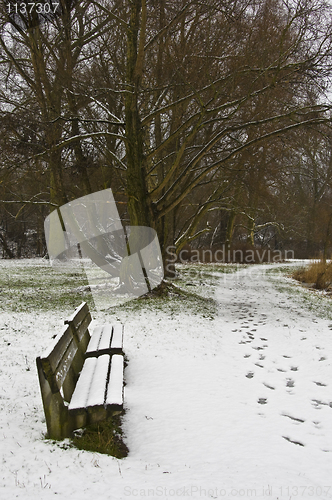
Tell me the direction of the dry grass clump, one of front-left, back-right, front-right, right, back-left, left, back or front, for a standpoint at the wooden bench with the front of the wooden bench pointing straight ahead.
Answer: front-left

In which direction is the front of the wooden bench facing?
to the viewer's right
